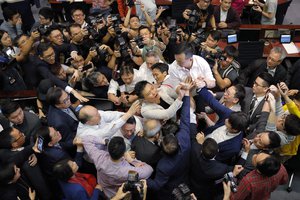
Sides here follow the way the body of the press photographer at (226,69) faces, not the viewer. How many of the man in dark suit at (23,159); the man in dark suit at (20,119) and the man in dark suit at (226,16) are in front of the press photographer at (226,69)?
2

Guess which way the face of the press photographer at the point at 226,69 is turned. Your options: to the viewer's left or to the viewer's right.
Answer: to the viewer's left

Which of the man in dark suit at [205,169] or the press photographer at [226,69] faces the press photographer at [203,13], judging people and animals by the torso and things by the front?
the man in dark suit

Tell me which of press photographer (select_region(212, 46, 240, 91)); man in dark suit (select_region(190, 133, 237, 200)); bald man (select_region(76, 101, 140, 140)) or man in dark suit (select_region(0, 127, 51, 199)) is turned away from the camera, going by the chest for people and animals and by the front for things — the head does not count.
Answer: man in dark suit (select_region(190, 133, 237, 200))

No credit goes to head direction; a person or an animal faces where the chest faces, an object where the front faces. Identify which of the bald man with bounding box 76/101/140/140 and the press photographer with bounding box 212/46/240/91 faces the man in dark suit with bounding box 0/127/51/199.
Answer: the press photographer

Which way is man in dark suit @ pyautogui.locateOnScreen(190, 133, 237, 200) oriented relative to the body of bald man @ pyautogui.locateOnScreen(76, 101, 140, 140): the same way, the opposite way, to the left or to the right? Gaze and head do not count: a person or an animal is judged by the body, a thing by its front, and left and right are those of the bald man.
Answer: to the left

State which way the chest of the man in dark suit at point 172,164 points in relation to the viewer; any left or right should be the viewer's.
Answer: facing away from the viewer

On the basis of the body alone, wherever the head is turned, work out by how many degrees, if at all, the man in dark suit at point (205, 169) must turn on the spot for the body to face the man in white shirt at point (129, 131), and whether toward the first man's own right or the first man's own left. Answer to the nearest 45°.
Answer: approximately 90° to the first man's own left

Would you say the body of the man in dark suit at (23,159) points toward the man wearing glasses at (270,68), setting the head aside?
yes

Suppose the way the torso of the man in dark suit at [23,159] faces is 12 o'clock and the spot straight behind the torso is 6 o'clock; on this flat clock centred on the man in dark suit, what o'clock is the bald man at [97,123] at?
The bald man is roughly at 12 o'clock from the man in dark suit.

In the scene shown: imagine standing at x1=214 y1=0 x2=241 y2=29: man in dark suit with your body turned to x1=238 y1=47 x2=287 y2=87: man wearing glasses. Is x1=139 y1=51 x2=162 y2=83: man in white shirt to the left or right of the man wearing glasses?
right

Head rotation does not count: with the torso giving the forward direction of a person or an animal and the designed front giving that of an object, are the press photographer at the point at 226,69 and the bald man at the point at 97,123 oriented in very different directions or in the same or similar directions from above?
very different directions

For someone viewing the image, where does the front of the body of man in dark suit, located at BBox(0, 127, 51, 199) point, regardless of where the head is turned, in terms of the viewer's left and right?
facing to the right of the viewer

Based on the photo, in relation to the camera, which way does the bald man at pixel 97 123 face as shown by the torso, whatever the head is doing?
to the viewer's right

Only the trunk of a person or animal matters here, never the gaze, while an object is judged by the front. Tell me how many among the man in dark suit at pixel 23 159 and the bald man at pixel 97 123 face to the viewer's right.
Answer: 2

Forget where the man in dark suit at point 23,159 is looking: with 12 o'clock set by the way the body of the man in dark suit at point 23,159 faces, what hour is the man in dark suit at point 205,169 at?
the man in dark suit at point 205,169 is roughly at 1 o'clock from the man in dark suit at point 23,159.
